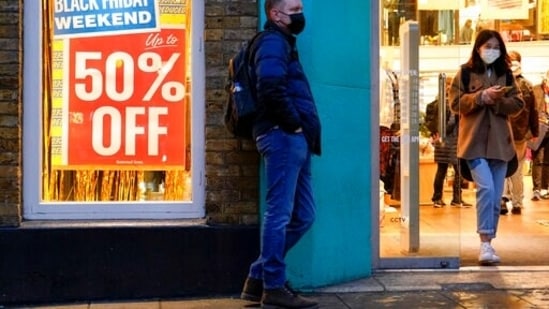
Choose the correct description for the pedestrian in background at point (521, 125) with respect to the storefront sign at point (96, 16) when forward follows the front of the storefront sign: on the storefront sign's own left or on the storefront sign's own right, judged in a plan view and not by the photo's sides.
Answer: on the storefront sign's own left

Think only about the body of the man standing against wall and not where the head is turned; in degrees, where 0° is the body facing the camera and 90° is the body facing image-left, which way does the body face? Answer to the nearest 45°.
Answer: approximately 270°

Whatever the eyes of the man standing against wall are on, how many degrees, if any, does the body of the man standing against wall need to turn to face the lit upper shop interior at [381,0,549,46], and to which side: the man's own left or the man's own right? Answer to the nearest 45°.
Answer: approximately 45° to the man's own left
